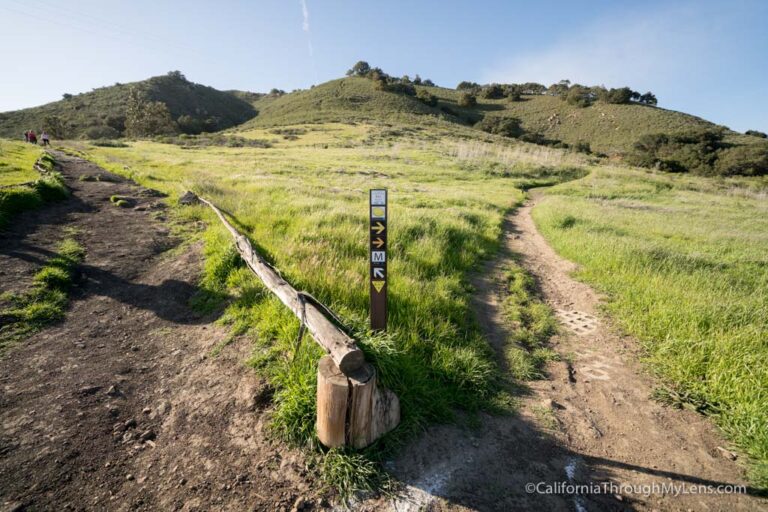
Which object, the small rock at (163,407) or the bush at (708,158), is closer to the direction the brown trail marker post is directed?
the small rock

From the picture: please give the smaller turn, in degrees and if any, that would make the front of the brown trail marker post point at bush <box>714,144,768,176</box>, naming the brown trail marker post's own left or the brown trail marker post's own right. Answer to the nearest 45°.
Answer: approximately 135° to the brown trail marker post's own left

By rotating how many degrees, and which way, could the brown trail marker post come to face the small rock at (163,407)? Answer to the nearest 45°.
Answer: approximately 90° to its right

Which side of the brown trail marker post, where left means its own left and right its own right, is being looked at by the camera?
front

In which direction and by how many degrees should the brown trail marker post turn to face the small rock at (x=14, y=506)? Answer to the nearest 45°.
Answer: approximately 45° to its right

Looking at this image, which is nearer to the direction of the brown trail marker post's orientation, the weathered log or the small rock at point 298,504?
the small rock

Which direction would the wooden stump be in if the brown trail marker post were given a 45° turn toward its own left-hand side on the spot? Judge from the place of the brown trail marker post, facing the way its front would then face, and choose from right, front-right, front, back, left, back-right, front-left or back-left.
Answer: front-right

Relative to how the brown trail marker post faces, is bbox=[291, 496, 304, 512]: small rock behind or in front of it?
in front

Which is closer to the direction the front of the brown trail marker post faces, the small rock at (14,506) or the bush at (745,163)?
the small rock

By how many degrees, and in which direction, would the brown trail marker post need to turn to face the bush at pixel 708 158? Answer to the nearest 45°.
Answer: approximately 135° to its left

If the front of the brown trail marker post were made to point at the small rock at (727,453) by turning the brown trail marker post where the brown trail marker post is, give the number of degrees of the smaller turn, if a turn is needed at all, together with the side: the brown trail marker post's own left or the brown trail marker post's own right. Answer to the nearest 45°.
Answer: approximately 90° to the brown trail marker post's own left
